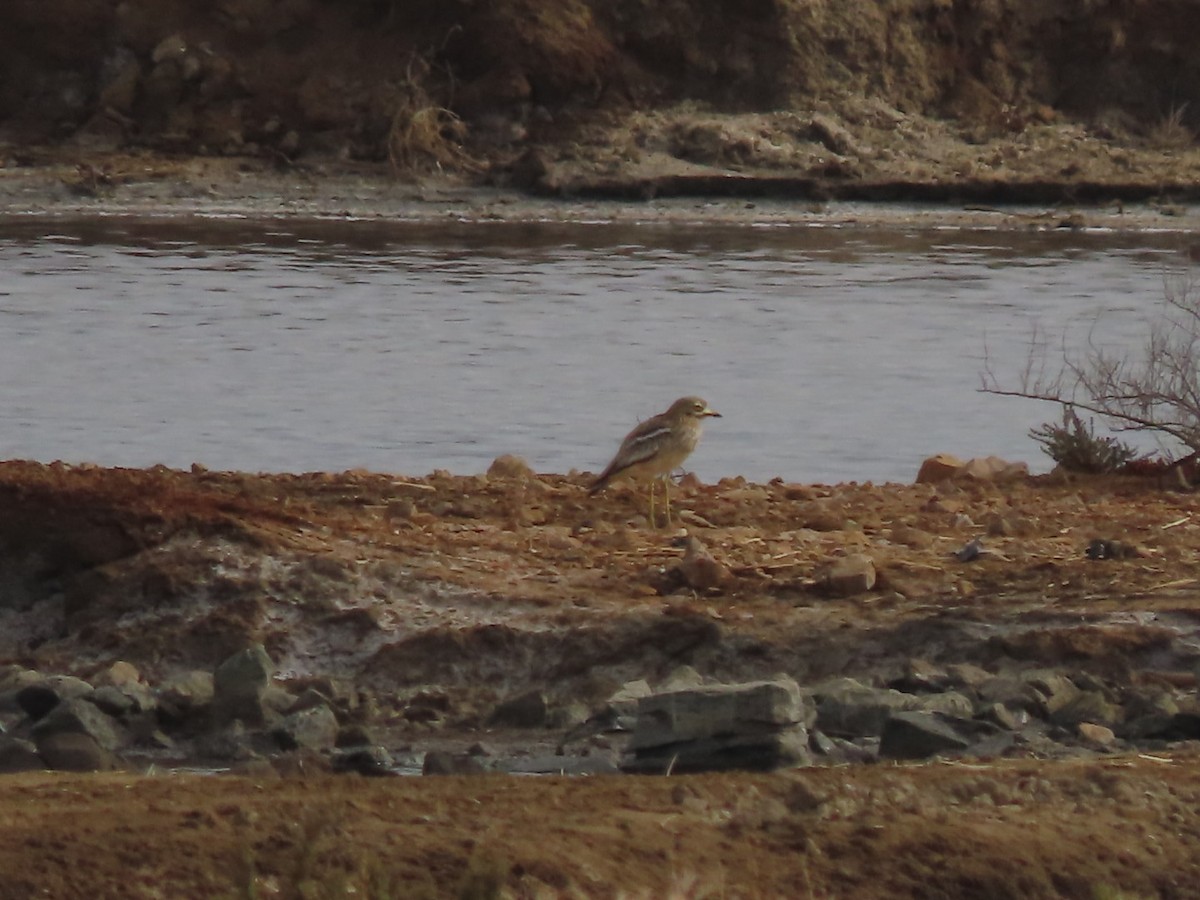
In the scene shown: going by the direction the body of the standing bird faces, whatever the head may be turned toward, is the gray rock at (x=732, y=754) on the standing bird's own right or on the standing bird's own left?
on the standing bird's own right

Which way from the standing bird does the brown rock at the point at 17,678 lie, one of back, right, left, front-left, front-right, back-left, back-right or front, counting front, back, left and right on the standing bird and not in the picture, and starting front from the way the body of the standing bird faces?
back-right

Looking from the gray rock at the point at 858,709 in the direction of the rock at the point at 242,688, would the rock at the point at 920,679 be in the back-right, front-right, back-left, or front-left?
back-right

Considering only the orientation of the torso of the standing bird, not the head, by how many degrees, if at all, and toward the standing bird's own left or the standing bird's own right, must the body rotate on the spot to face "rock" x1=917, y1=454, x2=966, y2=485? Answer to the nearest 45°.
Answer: approximately 45° to the standing bird's own left

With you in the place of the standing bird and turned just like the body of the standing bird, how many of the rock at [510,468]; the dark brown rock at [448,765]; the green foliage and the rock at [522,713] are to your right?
2

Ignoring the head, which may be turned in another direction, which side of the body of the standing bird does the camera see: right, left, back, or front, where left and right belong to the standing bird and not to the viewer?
right

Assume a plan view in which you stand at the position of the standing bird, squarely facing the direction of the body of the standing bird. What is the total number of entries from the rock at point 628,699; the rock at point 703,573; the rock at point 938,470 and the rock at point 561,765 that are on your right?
3

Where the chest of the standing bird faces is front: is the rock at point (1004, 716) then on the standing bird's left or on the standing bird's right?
on the standing bird's right

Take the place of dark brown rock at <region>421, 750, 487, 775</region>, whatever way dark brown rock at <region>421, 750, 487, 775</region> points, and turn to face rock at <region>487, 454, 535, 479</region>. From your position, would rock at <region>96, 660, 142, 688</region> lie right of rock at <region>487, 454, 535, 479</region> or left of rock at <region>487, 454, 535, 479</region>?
left

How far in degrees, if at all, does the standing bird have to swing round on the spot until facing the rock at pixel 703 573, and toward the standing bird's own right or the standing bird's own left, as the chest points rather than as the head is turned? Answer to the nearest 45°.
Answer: approximately 90° to the standing bird's own right

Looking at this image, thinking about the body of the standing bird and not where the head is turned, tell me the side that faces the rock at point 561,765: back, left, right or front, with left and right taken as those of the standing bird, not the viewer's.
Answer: right
